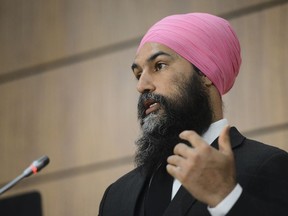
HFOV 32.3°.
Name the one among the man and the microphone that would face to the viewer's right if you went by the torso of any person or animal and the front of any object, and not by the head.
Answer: the microphone

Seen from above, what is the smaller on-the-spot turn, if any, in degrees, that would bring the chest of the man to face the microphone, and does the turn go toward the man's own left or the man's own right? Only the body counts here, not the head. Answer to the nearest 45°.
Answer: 0° — they already face it

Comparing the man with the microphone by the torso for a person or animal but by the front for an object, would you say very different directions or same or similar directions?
very different directions

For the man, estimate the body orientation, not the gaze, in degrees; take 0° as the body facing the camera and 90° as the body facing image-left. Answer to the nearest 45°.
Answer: approximately 45°

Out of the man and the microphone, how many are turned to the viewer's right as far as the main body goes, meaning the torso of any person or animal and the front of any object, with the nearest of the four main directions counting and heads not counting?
1

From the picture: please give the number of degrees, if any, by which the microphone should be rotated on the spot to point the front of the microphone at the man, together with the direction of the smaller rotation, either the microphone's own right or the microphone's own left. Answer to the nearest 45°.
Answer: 0° — it already faces them

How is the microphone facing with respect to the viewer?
to the viewer's right
